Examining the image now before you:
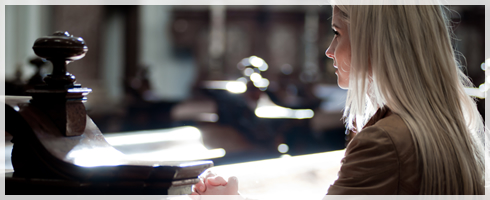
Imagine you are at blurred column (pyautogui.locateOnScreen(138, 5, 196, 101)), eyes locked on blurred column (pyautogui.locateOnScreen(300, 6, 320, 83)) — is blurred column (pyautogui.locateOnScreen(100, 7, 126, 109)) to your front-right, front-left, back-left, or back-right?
back-right

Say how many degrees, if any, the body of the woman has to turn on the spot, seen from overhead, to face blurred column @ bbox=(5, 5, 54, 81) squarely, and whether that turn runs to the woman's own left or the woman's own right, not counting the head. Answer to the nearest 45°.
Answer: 0° — they already face it

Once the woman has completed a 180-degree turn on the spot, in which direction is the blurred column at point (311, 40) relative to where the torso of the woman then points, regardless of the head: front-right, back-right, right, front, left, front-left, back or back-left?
back-left

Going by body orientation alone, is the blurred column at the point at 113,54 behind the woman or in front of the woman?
in front

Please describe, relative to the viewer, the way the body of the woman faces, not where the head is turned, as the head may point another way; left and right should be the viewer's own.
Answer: facing away from the viewer and to the left of the viewer

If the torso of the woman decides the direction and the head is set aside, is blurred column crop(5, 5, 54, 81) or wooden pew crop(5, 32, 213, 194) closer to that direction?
the blurred column

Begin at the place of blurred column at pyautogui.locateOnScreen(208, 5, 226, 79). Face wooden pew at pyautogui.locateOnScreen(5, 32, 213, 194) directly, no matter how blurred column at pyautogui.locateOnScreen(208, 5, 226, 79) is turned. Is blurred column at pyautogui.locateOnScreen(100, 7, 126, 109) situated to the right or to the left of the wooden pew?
right

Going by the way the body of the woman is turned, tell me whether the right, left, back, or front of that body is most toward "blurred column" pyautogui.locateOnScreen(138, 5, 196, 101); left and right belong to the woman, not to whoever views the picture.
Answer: front

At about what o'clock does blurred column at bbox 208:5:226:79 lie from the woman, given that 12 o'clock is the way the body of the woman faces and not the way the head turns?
The blurred column is roughly at 1 o'clock from the woman.

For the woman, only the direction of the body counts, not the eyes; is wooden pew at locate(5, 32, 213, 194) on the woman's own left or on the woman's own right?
on the woman's own left
